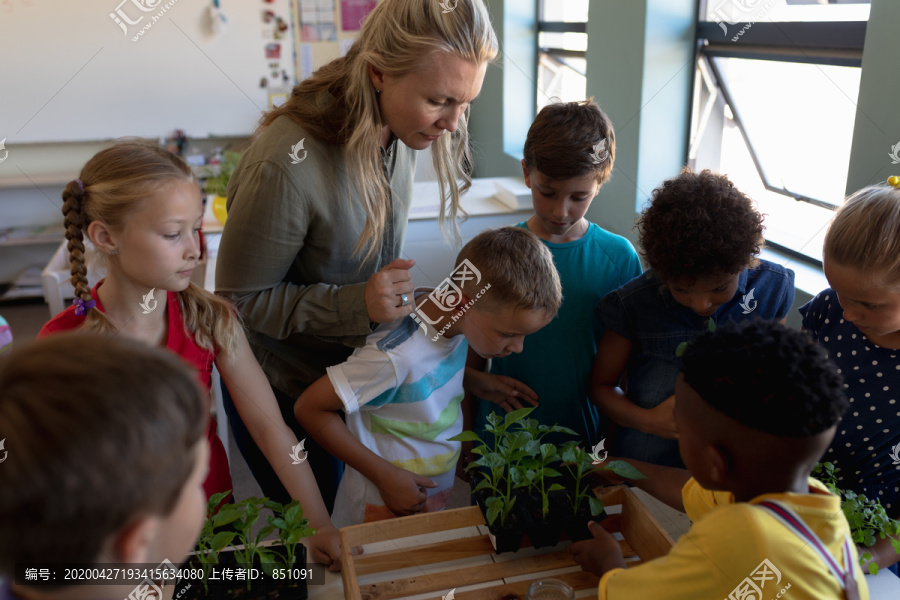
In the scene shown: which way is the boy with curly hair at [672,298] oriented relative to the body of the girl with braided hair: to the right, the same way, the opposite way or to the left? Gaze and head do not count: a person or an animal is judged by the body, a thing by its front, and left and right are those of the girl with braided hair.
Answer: to the right

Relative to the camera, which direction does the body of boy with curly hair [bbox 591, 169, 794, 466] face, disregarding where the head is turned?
toward the camera

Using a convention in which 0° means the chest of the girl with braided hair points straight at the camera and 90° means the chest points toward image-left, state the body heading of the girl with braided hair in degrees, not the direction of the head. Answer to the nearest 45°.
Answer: approximately 315°

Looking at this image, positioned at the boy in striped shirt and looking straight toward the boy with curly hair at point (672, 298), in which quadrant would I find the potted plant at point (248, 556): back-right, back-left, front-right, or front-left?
back-right

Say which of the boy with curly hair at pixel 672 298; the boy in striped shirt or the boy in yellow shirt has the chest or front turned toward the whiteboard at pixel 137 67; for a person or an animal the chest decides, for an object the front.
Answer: the boy in yellow shirt

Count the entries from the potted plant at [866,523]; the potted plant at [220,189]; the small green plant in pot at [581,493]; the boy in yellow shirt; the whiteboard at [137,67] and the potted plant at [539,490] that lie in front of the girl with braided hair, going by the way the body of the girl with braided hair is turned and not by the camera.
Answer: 4

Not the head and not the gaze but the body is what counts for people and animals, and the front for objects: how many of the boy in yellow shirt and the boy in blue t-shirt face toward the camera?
1

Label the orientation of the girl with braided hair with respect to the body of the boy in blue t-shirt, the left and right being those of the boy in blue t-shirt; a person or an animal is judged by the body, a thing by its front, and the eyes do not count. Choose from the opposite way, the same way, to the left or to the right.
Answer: to the left

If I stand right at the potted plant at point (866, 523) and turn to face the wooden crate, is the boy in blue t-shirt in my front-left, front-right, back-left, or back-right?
front-right

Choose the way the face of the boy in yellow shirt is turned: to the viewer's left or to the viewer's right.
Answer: to the viewer's left

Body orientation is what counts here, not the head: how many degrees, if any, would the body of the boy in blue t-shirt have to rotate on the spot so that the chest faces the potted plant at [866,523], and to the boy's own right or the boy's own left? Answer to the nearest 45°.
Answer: approximately 45° to the boy's own left

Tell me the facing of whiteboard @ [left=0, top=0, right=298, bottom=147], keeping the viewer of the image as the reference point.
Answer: facing the viewer

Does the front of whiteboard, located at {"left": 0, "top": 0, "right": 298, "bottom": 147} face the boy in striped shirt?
yes

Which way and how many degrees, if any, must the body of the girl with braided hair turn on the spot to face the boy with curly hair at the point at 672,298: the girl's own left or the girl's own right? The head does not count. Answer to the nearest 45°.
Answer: approximately 45° to the girl's own left
